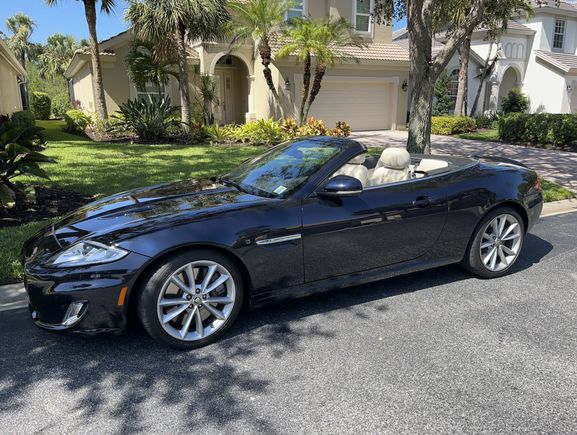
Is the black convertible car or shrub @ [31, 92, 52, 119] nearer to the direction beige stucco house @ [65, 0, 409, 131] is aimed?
the black convertible car

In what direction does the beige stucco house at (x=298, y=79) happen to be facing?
toward the camera

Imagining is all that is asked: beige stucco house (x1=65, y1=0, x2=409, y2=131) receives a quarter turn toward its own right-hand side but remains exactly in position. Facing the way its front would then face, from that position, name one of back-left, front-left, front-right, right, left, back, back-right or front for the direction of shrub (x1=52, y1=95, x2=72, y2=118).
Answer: front-right

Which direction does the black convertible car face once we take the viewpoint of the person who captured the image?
facing the viewer and to the left of the viewer

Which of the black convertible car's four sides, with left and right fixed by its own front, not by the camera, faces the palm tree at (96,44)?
right

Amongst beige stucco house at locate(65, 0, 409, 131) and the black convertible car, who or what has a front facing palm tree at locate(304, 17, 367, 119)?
the beige stucco house

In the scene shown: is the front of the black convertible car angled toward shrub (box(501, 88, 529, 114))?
no

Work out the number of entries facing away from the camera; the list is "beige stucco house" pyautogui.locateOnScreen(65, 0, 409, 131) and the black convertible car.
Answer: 0

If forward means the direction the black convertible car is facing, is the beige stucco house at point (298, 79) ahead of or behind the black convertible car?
behind

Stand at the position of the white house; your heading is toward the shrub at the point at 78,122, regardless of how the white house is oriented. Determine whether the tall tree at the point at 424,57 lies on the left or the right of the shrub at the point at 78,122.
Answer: left

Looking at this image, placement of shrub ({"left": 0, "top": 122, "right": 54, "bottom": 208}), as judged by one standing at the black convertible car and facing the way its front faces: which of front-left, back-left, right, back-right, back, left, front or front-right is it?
right

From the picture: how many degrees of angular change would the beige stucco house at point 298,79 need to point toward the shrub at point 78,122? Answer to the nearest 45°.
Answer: approximately 90° to its right

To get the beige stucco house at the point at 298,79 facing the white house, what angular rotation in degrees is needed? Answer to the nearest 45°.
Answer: approximately 90° to its left

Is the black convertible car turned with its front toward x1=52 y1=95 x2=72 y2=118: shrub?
no

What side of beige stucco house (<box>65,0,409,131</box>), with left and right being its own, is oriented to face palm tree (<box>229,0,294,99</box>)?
front

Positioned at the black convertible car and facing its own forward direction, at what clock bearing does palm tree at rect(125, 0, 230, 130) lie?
The palm tree is roughly at 4 o'clock from the black convertible car.

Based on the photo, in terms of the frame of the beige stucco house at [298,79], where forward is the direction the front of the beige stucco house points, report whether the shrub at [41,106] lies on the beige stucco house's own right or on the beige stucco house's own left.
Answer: on the beige stucco house's own right
